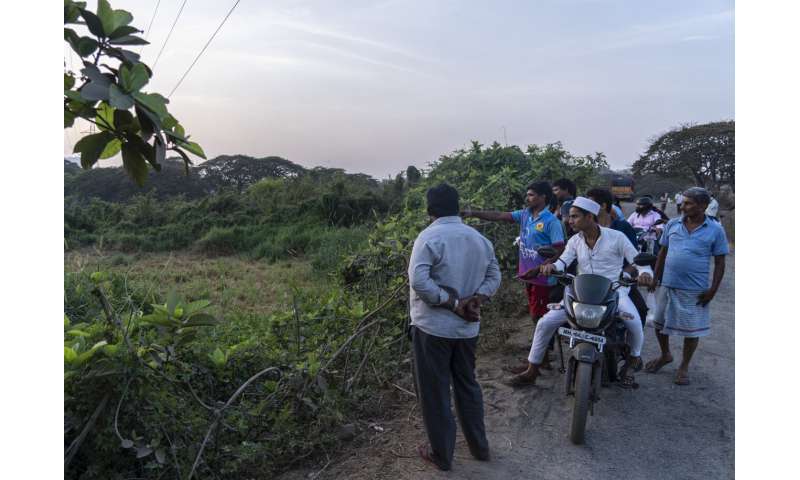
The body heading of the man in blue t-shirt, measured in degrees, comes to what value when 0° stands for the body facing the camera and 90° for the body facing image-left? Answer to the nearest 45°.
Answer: approximately 45°

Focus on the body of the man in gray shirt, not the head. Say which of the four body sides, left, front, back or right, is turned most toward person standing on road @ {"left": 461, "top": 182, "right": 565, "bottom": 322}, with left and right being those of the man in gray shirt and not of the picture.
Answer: right

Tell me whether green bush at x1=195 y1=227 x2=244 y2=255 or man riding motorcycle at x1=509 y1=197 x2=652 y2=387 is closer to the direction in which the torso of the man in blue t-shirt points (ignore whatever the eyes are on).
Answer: the man riding motorcycle

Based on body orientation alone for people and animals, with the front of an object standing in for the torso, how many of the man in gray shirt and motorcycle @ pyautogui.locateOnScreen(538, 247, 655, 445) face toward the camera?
1

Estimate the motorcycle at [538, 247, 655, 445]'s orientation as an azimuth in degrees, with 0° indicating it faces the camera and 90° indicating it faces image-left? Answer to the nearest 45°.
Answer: approximately 0°

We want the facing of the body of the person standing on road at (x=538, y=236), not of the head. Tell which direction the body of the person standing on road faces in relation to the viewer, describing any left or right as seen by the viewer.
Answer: facing the viewer and to the left of the viewer

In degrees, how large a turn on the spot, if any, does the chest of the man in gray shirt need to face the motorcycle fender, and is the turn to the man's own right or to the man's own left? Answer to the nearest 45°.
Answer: approximately 90° to the man's own right

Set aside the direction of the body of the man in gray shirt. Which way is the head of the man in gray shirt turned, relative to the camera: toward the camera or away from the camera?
away from the camera

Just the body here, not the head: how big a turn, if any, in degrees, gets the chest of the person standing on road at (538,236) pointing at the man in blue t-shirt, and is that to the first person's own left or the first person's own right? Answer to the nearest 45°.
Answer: approximately 135° to the first person's own left

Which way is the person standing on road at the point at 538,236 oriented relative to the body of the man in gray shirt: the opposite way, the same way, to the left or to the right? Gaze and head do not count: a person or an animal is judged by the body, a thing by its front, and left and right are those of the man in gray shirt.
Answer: to the left

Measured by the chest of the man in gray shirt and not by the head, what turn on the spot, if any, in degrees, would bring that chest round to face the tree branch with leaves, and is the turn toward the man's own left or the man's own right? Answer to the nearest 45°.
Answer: approximately 90° to the man's own left

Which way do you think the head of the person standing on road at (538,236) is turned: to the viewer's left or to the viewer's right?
to the viewer's left

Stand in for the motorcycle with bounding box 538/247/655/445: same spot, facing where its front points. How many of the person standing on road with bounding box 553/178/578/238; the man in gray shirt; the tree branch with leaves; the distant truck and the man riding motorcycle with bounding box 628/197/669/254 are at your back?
3

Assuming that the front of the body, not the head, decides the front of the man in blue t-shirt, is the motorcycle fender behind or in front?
in front
